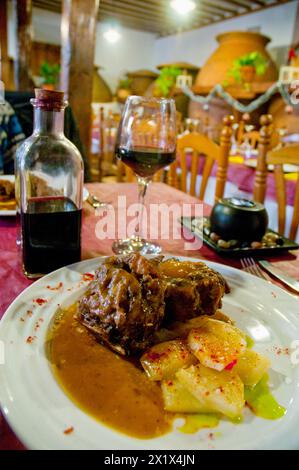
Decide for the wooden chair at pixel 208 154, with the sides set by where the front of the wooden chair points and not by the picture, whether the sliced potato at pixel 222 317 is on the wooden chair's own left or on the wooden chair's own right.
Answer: on the wooden chair's own left

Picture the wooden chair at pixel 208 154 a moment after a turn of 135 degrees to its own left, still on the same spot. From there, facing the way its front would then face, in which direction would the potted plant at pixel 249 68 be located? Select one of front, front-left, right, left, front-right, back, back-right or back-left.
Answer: left

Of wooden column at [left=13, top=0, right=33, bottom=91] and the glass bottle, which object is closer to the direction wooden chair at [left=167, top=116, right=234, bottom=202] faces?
the glass bottle

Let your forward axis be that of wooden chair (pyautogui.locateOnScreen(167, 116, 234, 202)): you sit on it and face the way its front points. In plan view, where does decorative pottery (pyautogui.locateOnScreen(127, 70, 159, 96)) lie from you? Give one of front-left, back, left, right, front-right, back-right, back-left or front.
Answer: back-right

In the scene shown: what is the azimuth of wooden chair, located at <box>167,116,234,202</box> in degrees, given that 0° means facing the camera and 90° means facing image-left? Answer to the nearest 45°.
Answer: approximately 45°

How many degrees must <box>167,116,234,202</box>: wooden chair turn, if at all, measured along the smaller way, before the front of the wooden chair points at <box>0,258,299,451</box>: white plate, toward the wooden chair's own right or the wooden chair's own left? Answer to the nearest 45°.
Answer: approximately 45° to the wooden chair's own left
